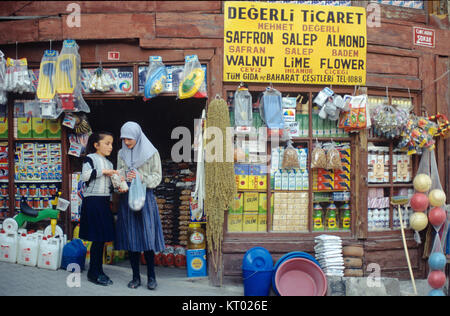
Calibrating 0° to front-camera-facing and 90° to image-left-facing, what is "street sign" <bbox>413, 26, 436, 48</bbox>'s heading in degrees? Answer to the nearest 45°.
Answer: approximately 0°

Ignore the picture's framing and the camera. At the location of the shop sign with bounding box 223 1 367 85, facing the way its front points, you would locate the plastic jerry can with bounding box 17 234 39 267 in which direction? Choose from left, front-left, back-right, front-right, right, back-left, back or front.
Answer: right

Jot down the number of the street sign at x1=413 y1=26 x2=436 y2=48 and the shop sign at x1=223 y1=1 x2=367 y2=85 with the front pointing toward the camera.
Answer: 2

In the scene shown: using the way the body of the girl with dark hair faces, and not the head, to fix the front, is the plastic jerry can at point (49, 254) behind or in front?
behind

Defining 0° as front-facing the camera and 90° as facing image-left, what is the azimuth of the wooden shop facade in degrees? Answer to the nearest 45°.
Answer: approximately 0°

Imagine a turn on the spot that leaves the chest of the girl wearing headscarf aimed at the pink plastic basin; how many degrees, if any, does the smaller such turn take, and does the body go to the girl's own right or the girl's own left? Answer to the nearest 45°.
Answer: approximately 135° to the girl's own left
